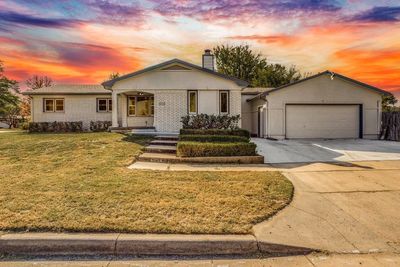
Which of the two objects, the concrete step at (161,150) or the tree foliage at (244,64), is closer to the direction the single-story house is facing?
the concrete step

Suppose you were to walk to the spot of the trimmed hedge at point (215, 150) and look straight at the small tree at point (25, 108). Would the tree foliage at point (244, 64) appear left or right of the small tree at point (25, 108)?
right

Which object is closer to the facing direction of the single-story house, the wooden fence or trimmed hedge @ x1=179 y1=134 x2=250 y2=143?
the trimmed hedge

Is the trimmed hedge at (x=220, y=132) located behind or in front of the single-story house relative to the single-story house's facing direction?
in front

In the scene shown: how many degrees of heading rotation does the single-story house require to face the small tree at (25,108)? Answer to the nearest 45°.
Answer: approximately 135° to its right

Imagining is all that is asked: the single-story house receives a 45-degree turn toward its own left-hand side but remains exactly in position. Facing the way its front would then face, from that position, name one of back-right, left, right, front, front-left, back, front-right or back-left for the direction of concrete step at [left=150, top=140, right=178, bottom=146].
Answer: right

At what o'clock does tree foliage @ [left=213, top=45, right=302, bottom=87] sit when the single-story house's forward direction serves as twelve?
The tree foliage is roughly at 6 o'clock from the single-story house.

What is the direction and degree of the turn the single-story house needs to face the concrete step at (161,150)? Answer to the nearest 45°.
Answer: approximately 45° to its right

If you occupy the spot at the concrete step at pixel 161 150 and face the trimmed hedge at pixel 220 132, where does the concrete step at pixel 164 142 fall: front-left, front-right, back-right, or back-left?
front-left

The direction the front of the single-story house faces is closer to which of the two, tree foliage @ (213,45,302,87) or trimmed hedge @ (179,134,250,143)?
the trimmed hedge

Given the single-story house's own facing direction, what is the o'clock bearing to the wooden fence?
The wooden fence is roughly at 9 o'clock from the single-story house.

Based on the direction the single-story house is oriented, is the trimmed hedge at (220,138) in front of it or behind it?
in front

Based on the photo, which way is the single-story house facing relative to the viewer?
toward the camera

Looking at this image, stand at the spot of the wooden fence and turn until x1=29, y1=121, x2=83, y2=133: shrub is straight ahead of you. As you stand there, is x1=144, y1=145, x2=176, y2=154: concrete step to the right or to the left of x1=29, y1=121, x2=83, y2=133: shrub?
left
